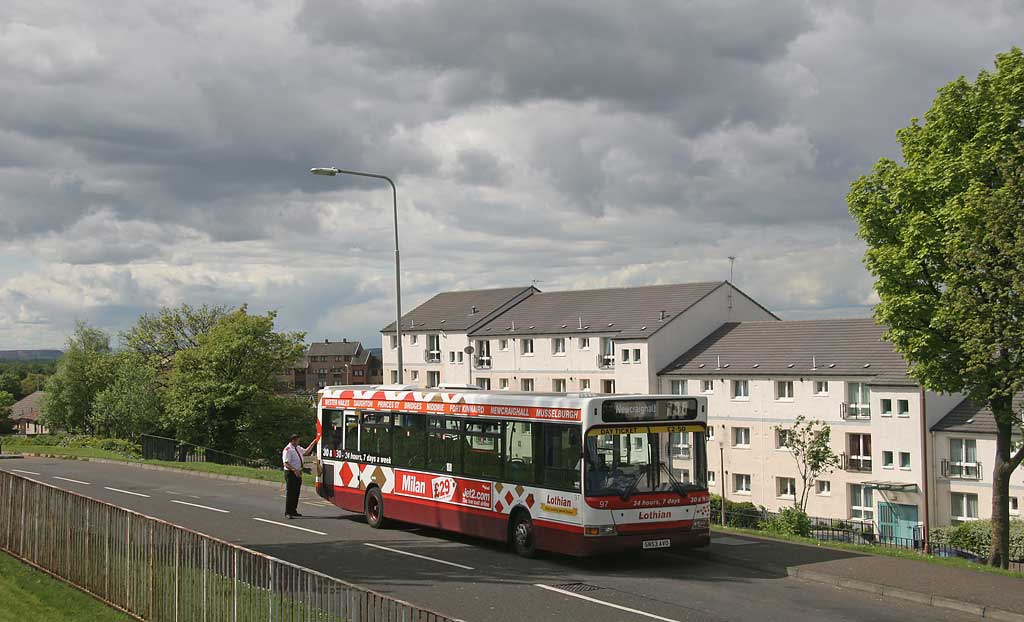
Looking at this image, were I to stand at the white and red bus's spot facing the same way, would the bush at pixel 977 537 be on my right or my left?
on my left

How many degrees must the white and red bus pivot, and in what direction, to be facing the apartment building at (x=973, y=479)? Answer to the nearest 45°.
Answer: approximately 90° to its left

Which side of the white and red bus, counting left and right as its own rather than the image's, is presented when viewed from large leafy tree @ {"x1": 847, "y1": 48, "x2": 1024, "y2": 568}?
front

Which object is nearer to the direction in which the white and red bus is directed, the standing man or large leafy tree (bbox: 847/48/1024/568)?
the large leafy tree

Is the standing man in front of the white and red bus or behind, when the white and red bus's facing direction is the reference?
behind

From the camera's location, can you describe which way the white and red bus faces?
facing the viewer and to the right of the viewer

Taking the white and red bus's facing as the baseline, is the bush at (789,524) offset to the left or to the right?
on its left

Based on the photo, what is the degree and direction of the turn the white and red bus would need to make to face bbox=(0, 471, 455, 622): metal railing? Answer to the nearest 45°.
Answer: approximately 90° to its right
